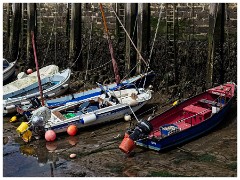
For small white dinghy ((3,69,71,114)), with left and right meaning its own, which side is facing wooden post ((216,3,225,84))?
front

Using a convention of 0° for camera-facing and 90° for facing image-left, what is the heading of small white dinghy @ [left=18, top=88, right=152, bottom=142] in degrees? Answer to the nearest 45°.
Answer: approximately 225°

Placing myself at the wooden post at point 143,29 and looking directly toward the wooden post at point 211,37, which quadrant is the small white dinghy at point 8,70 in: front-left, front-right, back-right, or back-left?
back-right

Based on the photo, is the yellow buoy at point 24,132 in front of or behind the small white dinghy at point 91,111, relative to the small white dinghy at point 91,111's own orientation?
behind

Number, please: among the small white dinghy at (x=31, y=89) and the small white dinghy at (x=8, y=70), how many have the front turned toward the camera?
0

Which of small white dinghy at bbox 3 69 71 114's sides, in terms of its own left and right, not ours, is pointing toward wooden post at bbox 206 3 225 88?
front

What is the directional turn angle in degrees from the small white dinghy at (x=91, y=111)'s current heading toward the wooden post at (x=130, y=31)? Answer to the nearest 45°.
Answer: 0° — it already faces it
